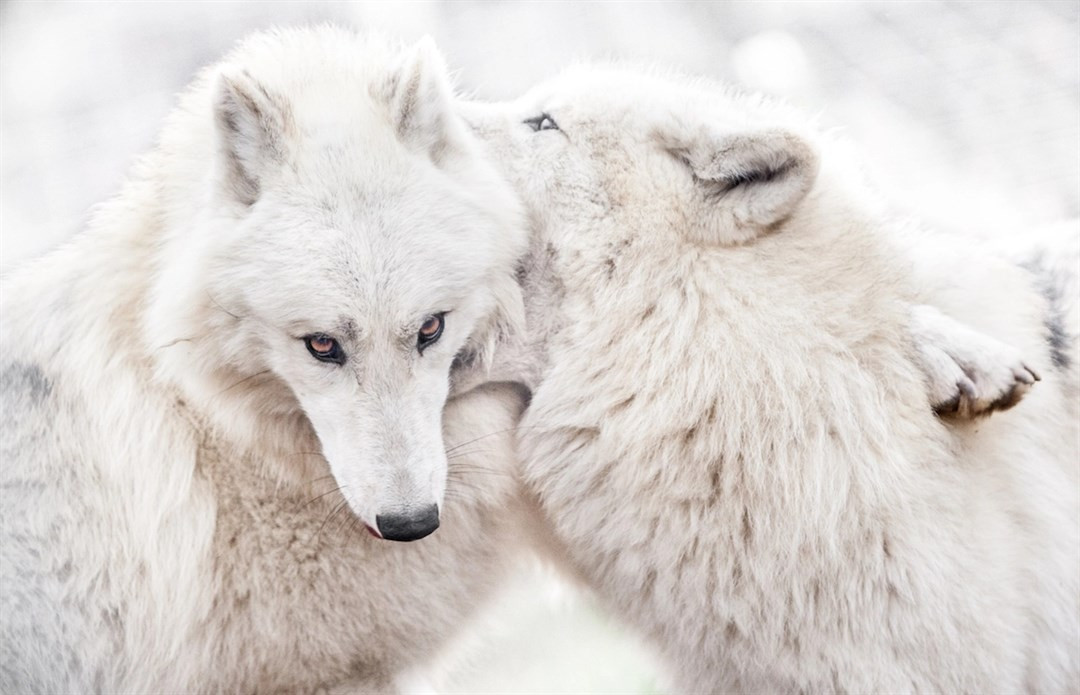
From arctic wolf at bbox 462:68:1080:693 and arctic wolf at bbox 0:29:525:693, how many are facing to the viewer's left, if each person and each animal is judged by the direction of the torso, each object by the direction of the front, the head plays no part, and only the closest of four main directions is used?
1

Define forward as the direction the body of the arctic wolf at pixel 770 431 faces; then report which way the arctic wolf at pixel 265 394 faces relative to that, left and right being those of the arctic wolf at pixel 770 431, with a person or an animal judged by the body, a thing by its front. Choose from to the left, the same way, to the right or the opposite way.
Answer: the opposite way

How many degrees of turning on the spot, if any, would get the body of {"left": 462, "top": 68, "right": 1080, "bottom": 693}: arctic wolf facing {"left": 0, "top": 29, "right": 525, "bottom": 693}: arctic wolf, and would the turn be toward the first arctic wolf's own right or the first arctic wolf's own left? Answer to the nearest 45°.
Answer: approximately 45° to the first arctic wolf's own left

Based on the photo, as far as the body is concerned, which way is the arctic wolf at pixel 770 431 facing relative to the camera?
to the viewer's left

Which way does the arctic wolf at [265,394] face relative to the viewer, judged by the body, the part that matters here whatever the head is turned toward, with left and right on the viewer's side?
facing the viewer and to the right of the viewer
